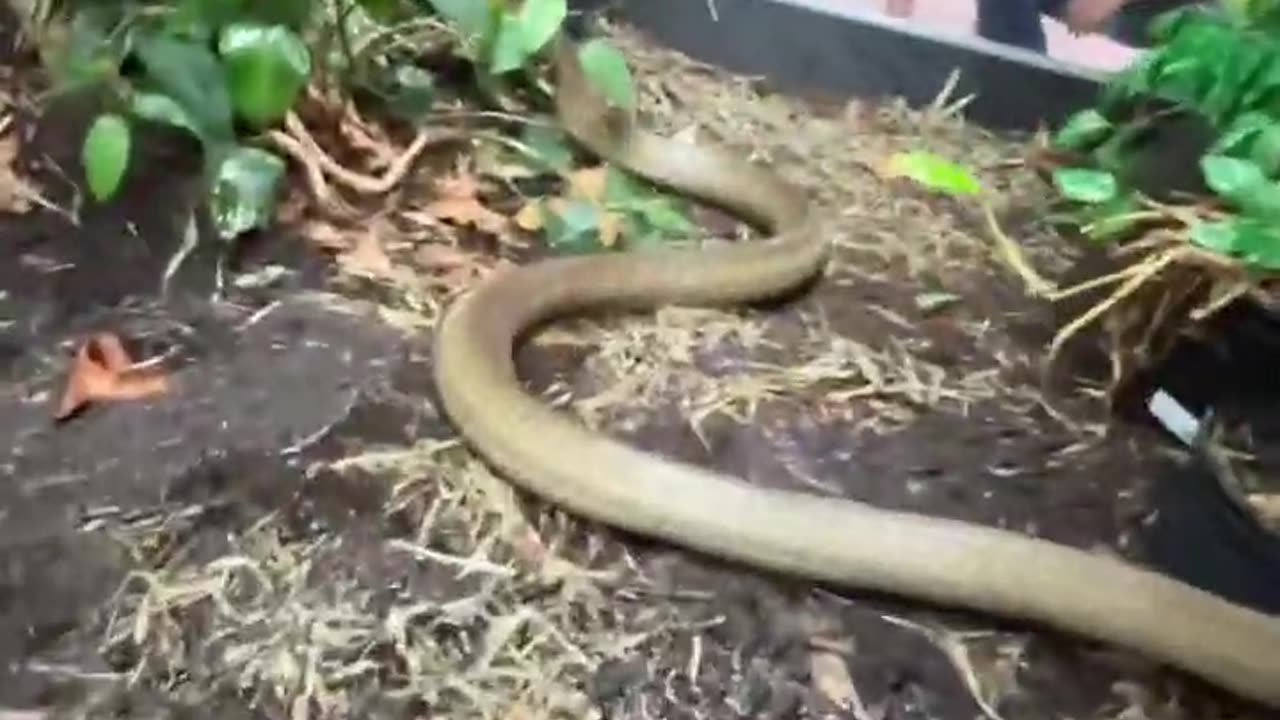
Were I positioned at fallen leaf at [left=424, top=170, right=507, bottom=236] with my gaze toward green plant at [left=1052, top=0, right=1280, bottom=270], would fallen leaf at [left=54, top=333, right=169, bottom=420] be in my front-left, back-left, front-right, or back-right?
back-right

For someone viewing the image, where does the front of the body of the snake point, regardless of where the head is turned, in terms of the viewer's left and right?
facing away from the viewer and to the left of the viewer

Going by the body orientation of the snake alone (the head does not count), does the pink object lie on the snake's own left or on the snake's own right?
on the snake's own right
